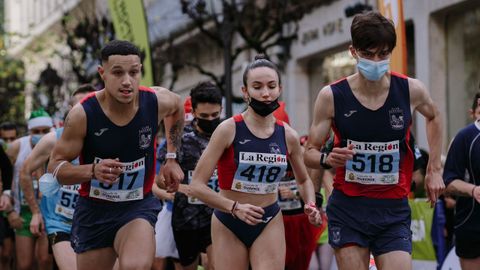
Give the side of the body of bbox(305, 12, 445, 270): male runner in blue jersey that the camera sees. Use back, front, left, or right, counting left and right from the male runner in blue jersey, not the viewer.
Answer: front

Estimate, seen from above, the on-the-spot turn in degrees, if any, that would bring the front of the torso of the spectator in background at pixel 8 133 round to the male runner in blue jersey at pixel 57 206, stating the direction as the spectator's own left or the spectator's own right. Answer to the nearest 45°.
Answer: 0° — they already face them

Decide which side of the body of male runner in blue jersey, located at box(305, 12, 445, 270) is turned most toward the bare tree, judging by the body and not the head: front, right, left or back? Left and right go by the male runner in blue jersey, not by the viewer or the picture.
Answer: back

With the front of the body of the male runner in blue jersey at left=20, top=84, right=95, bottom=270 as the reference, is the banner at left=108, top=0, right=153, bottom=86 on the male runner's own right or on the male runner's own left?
on the male runner's own left

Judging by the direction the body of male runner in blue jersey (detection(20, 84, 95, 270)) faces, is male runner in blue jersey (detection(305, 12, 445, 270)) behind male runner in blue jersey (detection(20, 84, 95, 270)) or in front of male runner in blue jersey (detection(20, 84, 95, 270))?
in front

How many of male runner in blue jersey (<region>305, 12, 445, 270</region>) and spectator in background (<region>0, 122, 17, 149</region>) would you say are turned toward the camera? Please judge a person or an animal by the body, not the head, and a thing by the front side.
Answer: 2

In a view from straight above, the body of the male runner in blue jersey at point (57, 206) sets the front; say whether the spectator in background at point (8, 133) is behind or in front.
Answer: behind

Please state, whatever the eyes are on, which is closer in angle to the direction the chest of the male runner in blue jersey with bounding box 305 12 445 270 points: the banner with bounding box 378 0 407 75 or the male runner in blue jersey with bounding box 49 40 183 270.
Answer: the male runner in blue jersey

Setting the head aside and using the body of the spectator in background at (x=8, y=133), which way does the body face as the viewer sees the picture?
toward the camera

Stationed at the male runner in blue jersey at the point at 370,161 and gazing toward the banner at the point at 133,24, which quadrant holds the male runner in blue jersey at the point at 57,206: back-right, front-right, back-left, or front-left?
front-left

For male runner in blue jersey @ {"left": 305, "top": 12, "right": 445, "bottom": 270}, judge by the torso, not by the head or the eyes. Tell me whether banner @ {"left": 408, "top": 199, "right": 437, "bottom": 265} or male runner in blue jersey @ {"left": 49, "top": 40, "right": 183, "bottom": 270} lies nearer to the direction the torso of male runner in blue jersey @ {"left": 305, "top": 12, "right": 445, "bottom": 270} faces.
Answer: the male runner in blue jersey

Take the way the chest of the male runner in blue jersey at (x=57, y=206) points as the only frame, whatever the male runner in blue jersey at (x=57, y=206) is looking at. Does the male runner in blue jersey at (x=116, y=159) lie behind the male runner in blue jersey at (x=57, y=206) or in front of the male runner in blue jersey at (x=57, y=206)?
in front
